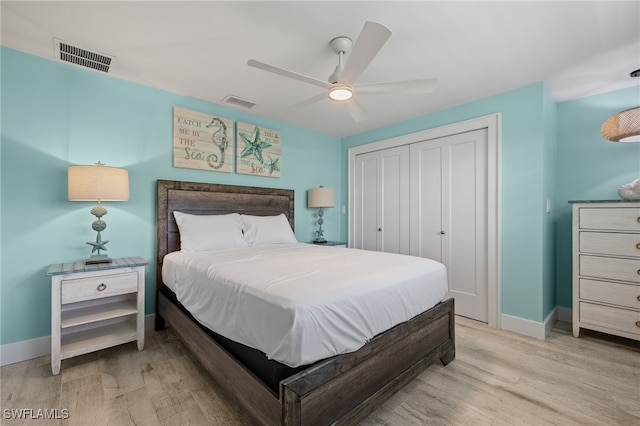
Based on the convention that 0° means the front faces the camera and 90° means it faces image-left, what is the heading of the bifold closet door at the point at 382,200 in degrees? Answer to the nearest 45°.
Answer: approximately 45°

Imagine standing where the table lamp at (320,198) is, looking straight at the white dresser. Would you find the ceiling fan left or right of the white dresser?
right
